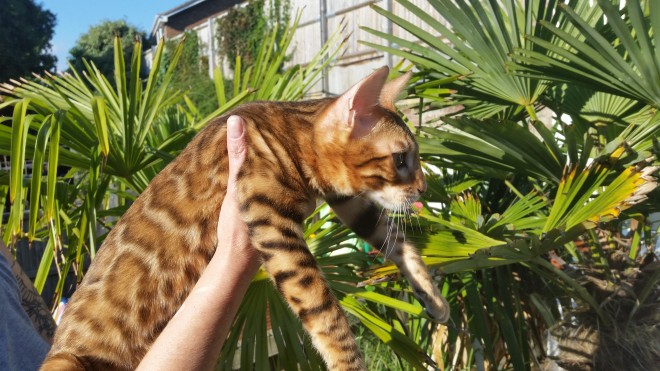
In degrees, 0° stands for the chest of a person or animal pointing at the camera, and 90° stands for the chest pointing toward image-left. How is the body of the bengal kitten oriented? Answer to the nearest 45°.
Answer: approximately 270°

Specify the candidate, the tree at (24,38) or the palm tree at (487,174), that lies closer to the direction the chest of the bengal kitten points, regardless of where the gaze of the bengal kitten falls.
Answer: the palm tree

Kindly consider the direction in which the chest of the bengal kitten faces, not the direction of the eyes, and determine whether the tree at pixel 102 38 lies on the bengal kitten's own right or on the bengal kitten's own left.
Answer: on the bengal kitten's own left

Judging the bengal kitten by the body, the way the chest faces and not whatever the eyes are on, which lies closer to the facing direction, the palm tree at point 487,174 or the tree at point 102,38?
the palm tree

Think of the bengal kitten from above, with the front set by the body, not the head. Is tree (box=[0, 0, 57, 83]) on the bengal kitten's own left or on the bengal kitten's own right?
on the bengal kitten's own left
